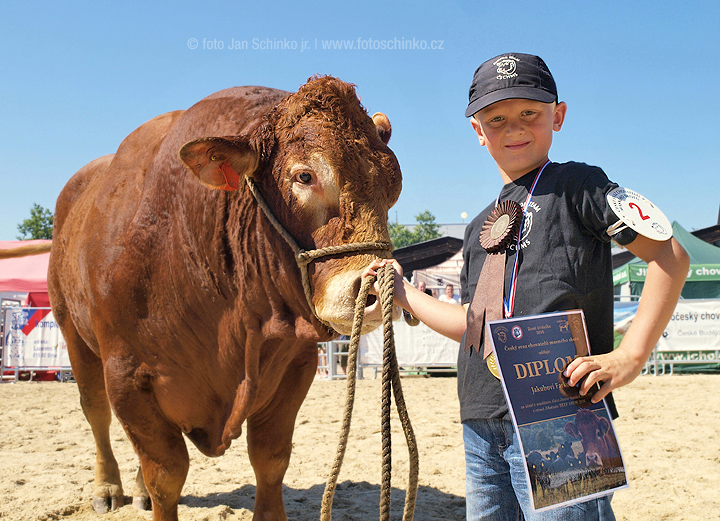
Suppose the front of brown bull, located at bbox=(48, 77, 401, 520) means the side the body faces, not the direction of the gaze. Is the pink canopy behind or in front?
behind

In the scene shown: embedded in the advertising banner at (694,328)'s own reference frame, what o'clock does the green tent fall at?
The green tent is roughly at 6 o'clock from the advertising banner.

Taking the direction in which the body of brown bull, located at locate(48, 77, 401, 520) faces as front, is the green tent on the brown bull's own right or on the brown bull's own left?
on the brown bull's own left

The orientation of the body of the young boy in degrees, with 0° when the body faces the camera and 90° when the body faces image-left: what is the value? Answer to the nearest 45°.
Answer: approximately 45°

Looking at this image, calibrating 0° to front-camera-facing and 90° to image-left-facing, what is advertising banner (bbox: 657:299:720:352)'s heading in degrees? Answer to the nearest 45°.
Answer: approximately 0°

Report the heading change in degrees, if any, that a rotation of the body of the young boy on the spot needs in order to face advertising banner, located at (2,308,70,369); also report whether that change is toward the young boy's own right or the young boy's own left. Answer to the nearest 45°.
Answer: approximately 90° to the young boy's own right

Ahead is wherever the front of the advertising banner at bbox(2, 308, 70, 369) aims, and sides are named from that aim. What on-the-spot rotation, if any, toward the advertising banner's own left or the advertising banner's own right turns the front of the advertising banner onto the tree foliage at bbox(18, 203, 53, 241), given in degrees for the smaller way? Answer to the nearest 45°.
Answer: approximately 180°

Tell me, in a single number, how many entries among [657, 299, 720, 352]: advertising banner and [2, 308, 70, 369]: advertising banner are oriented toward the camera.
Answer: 2

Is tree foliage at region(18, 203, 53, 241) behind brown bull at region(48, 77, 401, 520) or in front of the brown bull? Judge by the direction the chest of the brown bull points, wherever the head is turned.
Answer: behind
